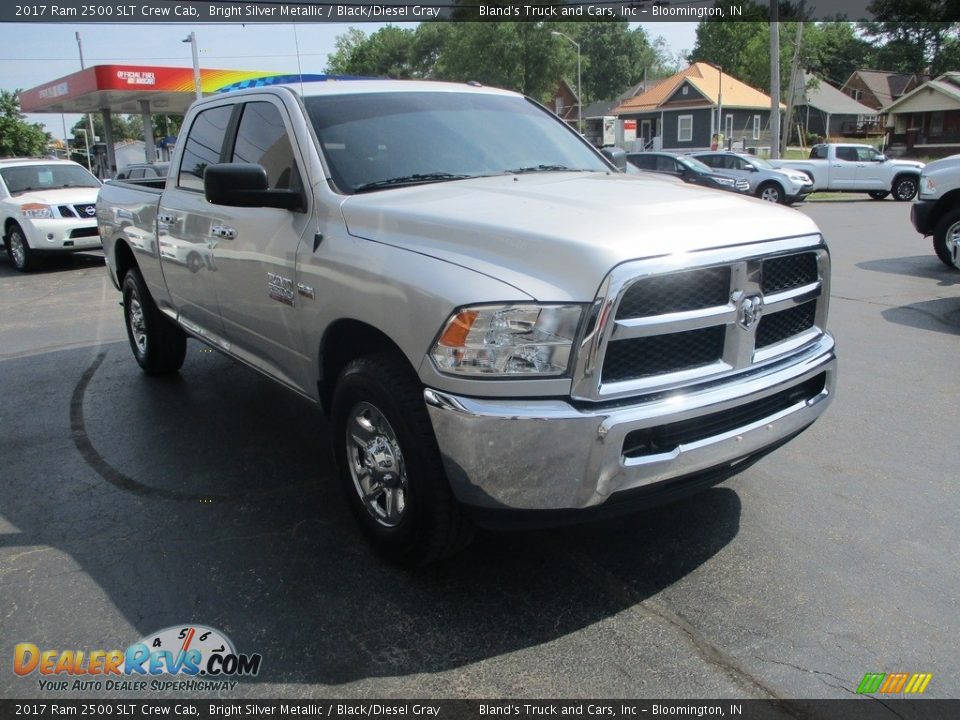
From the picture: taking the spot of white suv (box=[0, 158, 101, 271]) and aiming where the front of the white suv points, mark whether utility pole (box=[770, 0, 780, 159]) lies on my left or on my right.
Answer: on my left

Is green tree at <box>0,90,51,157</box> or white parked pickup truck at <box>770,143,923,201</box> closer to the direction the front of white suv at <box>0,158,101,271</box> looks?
the white parked pickup truck

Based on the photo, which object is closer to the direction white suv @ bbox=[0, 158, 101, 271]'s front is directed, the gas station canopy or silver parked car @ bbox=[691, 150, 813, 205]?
the silver parked car

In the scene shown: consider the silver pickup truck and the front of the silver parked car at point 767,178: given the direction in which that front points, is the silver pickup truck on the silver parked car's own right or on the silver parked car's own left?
on the silver parked car's own right

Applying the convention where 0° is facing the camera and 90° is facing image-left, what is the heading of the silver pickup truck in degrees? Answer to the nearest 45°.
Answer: approximately 315°

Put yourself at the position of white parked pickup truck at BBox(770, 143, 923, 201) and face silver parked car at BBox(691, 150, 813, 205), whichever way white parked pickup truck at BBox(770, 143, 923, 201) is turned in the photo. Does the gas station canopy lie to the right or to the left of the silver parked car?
right

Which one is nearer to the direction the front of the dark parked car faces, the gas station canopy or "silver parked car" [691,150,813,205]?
the silver parked car

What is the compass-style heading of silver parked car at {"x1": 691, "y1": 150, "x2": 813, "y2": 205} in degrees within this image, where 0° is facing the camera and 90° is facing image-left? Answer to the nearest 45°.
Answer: approximately 315°
